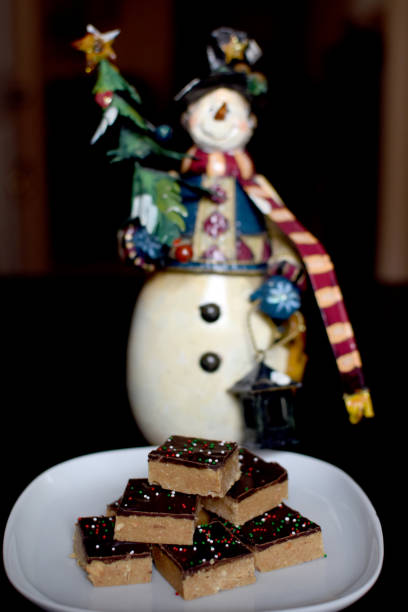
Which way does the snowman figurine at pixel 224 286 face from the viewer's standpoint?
toward the camera
